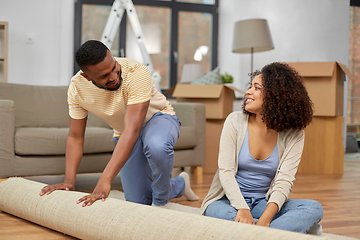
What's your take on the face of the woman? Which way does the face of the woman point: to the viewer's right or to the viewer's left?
to the viewer's left

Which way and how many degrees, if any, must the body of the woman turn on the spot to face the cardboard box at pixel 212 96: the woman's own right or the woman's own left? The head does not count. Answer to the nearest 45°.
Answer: approximately 180°

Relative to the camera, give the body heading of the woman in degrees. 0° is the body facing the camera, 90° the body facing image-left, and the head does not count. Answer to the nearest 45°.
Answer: approximately 0°

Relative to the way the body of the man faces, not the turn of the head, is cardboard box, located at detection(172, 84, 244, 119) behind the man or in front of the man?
behind
